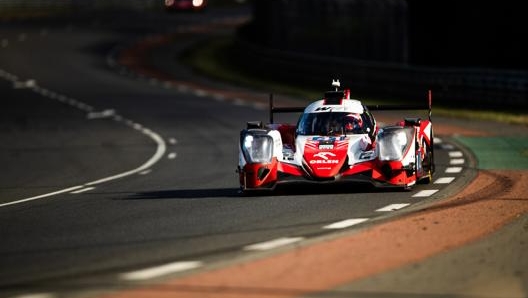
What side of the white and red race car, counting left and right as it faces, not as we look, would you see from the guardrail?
back

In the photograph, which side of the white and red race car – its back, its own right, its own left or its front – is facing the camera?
front
